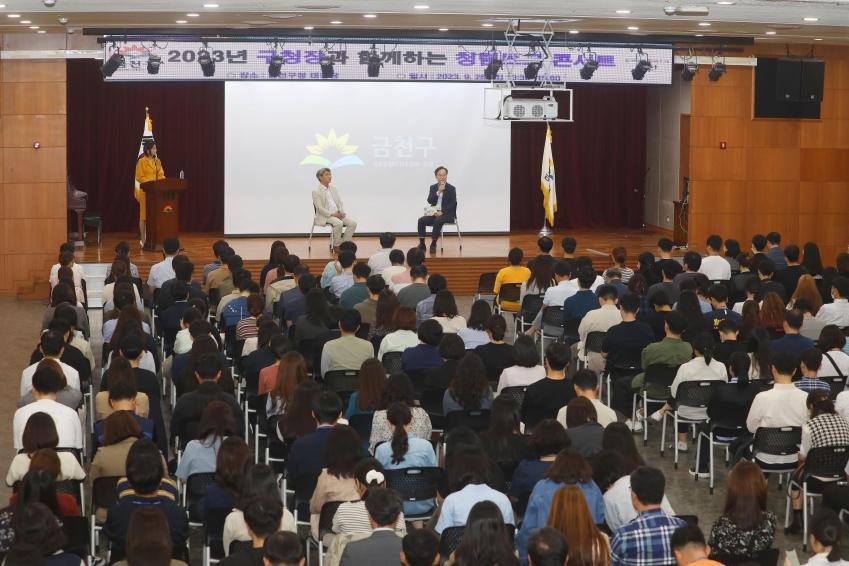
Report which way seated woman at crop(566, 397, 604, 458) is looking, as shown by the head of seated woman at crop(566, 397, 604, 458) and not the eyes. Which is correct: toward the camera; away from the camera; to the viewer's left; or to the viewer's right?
away from the camera

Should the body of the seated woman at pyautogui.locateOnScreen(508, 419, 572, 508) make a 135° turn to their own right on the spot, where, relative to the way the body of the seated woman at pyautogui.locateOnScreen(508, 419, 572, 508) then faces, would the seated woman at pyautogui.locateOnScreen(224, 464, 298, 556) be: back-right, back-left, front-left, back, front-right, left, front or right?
right

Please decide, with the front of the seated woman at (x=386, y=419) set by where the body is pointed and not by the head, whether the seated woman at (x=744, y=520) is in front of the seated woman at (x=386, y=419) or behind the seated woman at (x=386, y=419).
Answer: behind

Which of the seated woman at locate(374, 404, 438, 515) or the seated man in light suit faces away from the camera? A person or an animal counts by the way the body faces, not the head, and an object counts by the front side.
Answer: the seated woman

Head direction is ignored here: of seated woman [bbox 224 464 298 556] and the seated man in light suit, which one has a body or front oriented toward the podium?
the seated woman

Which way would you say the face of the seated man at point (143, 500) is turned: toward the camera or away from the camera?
away from the camera

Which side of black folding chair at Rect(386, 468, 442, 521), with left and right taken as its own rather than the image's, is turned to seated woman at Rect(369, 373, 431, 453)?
front

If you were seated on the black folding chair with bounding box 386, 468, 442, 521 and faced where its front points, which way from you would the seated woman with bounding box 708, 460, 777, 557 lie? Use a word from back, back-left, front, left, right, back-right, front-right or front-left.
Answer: back-right

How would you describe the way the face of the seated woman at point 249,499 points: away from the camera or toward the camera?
away from the camera

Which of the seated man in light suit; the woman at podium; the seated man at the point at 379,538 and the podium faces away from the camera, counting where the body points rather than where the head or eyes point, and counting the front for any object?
the seated man

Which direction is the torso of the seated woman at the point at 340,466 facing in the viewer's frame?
away from the camera

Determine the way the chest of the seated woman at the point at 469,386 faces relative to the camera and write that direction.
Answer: away from the camera

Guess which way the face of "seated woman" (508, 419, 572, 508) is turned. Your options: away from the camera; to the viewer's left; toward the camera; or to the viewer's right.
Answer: away from the camera

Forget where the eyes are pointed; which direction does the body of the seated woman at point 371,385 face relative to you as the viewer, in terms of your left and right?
facing away from the viewer

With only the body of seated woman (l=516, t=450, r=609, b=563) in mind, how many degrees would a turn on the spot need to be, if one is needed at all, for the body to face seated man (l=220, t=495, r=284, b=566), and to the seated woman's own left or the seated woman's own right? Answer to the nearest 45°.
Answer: approximately 135° to the seated woman's own left

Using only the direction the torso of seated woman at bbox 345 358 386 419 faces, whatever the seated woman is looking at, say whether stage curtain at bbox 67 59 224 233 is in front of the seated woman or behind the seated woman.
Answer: in front

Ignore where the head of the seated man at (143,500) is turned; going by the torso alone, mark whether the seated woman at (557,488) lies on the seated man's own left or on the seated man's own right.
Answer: on the seated man's own right

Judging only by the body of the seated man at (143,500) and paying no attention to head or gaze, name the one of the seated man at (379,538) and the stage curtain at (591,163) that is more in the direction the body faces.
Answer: the stage curtain

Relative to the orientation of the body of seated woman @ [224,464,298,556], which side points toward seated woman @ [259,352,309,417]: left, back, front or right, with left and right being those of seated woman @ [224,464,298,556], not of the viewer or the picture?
front
